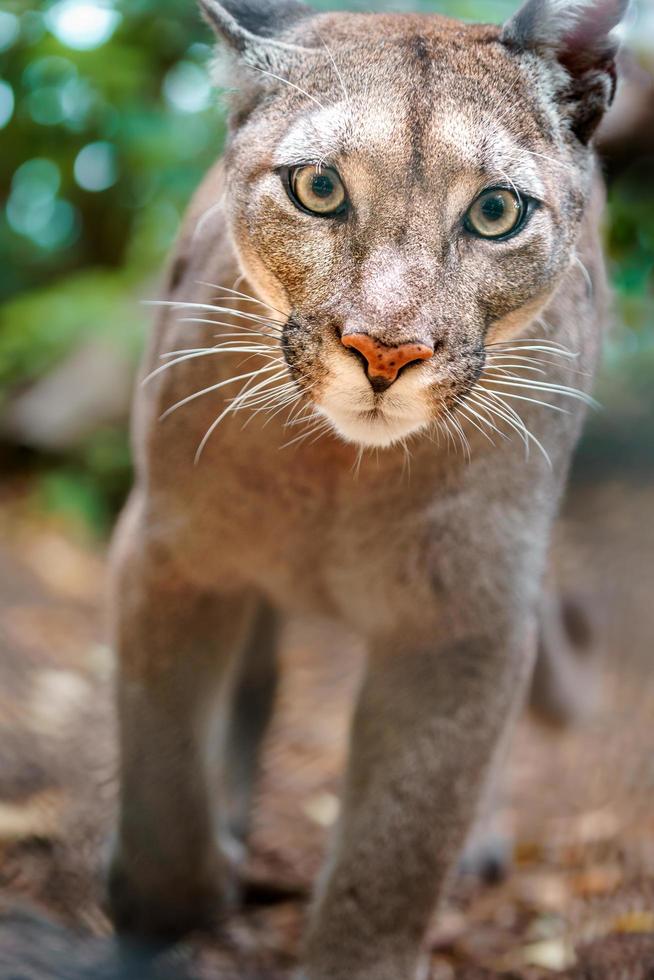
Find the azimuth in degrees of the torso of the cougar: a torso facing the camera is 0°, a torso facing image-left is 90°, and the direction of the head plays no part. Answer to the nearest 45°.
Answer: approximately 0°
